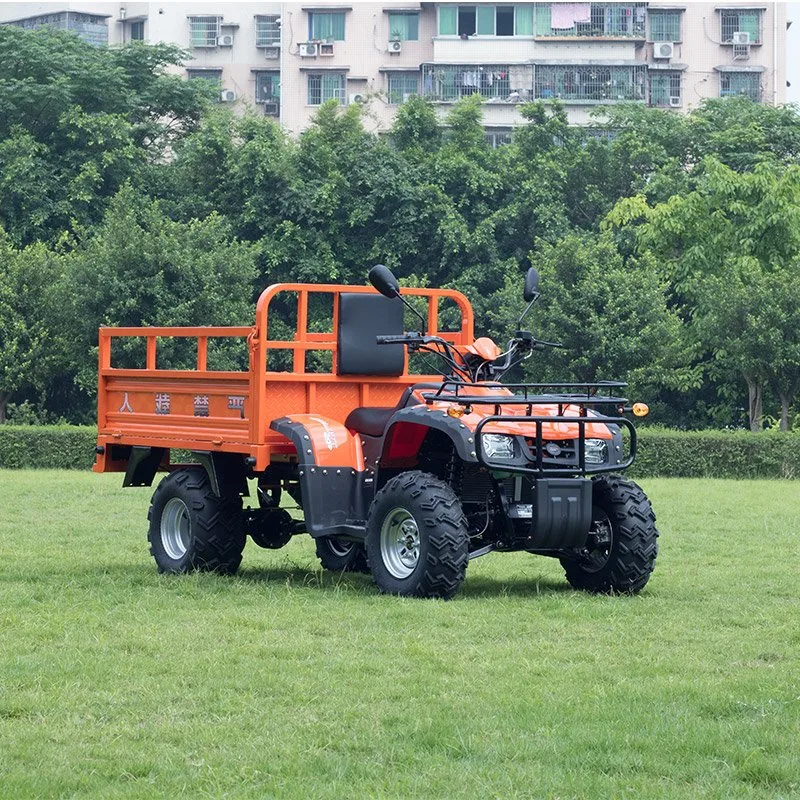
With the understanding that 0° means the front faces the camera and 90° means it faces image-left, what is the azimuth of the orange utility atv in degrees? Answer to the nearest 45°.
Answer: approximately 315°

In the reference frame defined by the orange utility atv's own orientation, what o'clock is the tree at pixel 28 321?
The tree is roughly at 7 o'clock from the orange utility atv.

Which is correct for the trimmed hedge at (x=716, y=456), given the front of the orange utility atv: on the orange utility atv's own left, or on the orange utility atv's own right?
on the orange utility atv's own left

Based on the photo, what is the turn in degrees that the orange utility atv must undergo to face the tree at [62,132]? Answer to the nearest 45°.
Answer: approximately 135° to its left

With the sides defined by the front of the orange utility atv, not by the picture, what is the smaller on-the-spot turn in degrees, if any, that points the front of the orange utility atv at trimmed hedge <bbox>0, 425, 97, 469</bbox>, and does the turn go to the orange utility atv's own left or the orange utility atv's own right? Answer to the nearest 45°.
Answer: approximately 135° to the orange utility atv's own left

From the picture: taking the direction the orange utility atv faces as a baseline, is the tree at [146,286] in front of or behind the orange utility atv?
behind
